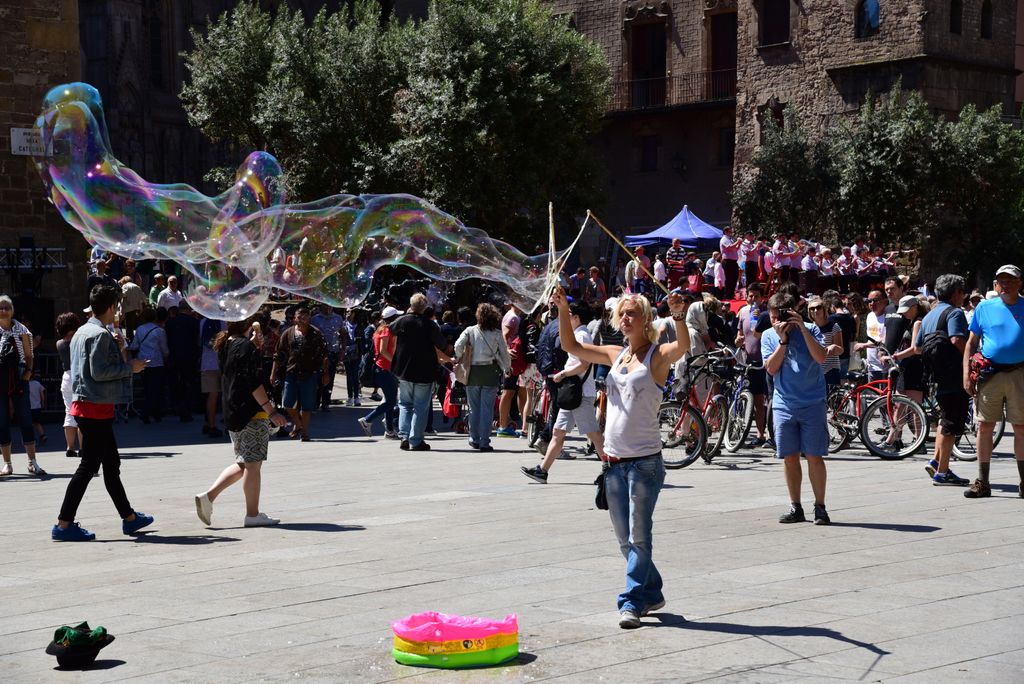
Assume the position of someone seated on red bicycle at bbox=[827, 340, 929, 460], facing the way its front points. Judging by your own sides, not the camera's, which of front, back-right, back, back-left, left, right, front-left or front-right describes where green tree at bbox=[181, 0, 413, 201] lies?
back

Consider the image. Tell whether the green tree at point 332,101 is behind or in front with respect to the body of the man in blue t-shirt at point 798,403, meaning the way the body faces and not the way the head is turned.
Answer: behind

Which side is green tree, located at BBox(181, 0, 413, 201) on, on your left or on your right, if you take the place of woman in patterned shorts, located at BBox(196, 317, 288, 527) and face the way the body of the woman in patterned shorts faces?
on your left

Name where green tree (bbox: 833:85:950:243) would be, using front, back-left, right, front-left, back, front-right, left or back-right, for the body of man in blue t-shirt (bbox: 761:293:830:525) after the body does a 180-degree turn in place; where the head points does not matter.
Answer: front

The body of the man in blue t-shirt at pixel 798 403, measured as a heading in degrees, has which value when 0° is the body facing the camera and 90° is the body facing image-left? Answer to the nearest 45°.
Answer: approximately 0°
